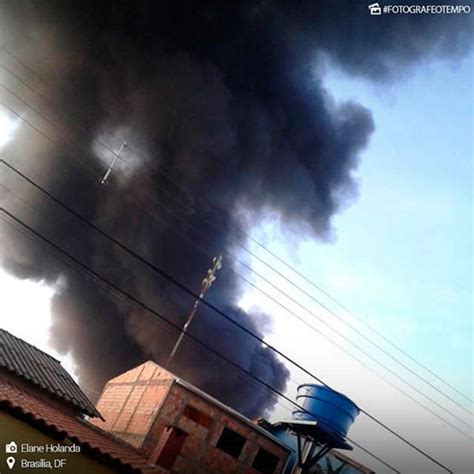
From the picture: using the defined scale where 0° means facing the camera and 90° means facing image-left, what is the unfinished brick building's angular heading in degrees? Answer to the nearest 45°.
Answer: approximately 315°
